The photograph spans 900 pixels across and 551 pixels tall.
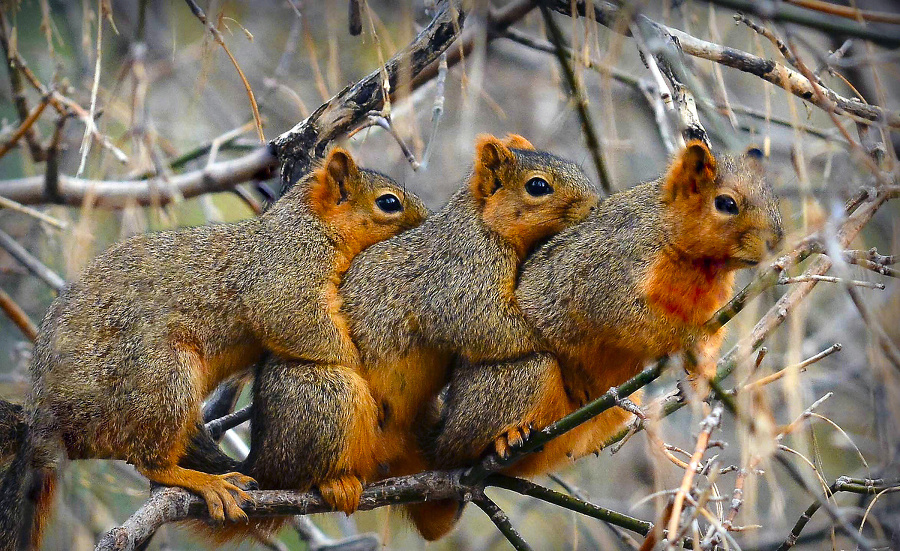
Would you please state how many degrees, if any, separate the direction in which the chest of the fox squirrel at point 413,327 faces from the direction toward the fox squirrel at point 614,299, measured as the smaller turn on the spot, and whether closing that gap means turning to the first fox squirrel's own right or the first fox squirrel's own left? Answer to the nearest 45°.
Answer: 0° — it already faces it

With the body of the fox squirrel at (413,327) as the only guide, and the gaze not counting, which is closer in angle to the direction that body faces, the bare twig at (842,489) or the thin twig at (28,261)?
the bare twig

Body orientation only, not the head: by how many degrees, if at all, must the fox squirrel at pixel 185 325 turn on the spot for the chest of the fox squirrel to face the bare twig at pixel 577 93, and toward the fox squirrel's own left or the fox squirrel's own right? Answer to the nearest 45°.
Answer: approximately 45° to the fox squirrel's own left

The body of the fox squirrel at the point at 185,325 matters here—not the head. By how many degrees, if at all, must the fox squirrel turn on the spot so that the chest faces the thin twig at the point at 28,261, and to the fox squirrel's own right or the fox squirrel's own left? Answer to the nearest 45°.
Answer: approximately 135° to the fox squirrel's own left

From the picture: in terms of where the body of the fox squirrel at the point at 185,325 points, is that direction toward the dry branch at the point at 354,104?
yes

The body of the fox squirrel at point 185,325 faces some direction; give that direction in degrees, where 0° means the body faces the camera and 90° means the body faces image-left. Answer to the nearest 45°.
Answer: approximately 270°

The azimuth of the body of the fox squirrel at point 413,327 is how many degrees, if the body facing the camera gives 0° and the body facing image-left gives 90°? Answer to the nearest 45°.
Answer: approximately 270°

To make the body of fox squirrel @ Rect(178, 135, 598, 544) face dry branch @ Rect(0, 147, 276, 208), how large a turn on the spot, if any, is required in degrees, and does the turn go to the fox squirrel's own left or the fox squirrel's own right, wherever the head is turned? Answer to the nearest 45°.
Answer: approximately 135° to the fox squirrel's own left

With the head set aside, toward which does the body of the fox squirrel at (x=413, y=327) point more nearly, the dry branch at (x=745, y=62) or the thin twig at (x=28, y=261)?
the dry branch
